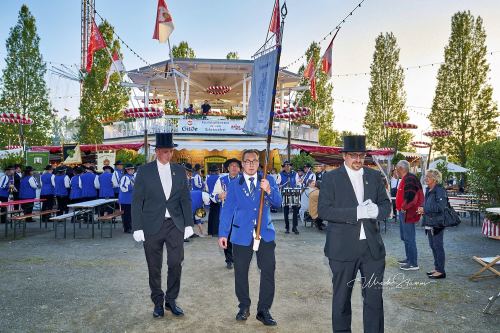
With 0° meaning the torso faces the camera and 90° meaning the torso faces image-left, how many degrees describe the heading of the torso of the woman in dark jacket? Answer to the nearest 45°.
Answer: approximately 90°

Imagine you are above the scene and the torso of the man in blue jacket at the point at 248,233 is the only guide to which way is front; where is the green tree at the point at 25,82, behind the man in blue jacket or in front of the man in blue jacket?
behind

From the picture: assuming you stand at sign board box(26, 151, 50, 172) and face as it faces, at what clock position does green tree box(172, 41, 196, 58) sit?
The green tree is roughly at 7 o'clock from the sign board.

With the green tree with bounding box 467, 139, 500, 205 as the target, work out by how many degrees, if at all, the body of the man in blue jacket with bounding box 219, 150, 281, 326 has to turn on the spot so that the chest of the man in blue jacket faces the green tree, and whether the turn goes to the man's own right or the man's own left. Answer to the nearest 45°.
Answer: approximately 135° to the man's own left

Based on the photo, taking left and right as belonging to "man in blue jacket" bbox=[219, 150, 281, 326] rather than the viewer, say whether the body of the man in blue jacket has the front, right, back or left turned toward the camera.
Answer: front

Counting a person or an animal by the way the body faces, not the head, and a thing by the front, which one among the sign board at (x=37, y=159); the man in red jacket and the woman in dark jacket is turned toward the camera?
the sign board

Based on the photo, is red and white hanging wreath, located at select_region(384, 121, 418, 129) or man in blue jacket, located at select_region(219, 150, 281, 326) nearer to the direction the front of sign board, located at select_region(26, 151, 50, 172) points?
the man in blue jacket

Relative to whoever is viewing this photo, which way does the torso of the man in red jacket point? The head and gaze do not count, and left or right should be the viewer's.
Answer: facing to the left of the viewer

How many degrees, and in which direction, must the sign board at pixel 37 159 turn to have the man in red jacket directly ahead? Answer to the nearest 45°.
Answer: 0° — it already faces them

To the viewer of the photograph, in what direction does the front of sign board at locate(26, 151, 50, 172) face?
facing the viewer
